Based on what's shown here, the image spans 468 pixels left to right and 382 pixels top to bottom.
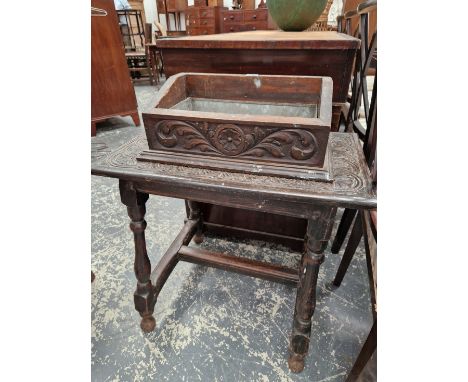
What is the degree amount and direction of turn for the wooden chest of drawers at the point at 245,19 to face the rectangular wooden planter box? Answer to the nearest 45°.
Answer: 0° — it already faces it

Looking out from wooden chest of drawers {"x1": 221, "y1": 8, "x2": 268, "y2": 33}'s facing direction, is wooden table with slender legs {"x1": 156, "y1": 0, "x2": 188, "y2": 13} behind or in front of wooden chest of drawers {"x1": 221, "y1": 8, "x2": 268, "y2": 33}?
behind

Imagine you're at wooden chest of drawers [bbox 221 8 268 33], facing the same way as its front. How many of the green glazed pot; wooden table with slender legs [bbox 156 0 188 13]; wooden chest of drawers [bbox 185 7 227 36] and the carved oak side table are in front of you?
2

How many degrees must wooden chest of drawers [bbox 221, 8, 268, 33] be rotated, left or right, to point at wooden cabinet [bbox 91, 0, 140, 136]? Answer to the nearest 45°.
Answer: approximately 45° to its right

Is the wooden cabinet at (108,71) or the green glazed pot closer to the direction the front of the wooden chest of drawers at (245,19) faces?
the green glazed pot

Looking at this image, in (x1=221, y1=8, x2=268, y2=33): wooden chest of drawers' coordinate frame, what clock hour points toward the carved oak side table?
The carved oak side table is roughly at 12 o'clock from the wooden chest of drawers.

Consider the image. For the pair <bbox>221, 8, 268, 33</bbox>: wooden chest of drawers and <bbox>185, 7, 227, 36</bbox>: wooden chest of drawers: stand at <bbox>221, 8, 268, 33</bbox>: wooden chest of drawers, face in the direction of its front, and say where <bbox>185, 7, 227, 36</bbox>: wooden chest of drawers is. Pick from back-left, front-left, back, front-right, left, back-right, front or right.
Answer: back-right

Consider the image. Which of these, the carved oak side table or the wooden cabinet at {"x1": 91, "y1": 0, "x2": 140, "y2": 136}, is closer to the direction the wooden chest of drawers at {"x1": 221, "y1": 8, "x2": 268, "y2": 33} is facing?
the carved oak side table

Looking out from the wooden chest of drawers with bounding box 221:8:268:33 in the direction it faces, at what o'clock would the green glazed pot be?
The green glazed pot is roughly at 12 o'clock from the wooden chest of drawers.

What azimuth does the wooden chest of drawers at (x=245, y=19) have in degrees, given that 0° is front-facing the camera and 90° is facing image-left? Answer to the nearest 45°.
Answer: approximately 0°
